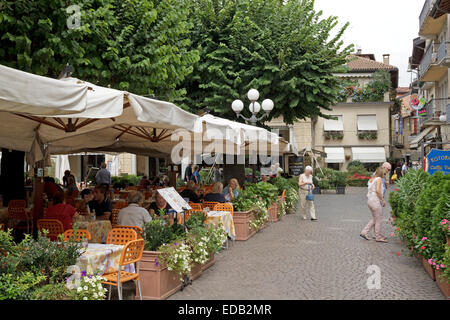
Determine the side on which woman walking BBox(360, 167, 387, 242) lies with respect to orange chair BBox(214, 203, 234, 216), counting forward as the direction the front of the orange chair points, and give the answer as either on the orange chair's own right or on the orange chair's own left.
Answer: on the orange chair's own left

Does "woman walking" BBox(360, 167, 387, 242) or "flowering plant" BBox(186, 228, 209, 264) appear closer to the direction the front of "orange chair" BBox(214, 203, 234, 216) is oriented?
the flowering plant

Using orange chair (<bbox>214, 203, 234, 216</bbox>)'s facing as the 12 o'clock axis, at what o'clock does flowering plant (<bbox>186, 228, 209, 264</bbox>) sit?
The flowering plant is roughly at 12 o'clock from the orange chair.

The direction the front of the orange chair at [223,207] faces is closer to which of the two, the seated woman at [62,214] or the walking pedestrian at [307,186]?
the seated woman

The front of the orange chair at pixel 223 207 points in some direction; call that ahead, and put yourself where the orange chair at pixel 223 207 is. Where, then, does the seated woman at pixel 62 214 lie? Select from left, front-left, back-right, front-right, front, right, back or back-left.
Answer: front-right

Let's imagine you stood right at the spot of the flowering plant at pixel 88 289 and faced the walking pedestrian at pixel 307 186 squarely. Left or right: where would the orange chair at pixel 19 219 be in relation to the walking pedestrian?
left

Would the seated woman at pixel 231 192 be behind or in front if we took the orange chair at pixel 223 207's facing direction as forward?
behind

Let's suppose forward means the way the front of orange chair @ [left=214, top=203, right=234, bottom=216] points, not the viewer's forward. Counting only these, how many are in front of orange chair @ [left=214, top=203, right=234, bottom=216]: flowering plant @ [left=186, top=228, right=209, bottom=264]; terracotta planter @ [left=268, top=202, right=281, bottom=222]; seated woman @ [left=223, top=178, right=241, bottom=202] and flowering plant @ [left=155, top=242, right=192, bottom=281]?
2

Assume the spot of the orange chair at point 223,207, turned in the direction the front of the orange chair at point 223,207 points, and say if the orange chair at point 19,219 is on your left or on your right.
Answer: on your right

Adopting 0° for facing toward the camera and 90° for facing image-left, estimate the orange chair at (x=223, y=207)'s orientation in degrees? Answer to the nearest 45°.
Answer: approximately 0°

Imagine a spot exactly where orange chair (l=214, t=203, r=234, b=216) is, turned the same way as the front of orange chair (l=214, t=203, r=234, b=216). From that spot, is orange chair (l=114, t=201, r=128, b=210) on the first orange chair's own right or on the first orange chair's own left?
on the first orange chair's own right

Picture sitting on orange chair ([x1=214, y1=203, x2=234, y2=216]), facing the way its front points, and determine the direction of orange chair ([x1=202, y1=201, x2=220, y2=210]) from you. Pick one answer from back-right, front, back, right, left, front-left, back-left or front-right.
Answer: back-right
